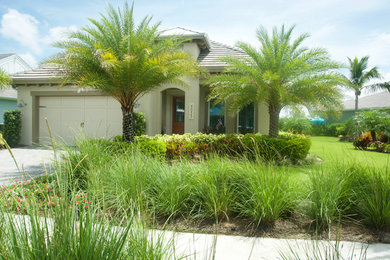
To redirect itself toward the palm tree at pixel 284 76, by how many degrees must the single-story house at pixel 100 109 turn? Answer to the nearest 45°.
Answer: approximately 45° to its left

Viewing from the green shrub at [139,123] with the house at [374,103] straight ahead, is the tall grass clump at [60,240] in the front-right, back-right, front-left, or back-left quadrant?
back-right

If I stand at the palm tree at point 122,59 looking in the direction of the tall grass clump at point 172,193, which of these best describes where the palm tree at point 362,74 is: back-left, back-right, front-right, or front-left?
back-left

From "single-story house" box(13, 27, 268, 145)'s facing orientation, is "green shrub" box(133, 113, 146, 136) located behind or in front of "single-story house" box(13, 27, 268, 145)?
in front

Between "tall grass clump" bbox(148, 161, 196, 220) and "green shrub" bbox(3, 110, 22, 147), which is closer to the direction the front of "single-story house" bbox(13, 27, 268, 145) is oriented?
the tall grass clump

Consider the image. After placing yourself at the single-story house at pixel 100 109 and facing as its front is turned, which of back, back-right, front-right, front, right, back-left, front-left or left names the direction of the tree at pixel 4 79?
right

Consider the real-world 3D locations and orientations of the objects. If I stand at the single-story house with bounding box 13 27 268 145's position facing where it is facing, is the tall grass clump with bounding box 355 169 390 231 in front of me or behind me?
in front

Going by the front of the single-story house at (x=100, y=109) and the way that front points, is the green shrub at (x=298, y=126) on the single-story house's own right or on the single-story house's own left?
on the single-story house's own left

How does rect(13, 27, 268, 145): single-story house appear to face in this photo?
toward the camera

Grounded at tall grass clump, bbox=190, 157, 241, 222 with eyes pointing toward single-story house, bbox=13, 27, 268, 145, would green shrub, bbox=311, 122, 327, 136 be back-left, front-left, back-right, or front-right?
front-right
